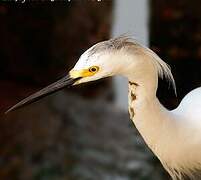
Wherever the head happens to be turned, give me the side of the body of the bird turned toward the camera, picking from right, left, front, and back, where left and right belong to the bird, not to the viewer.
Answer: left
